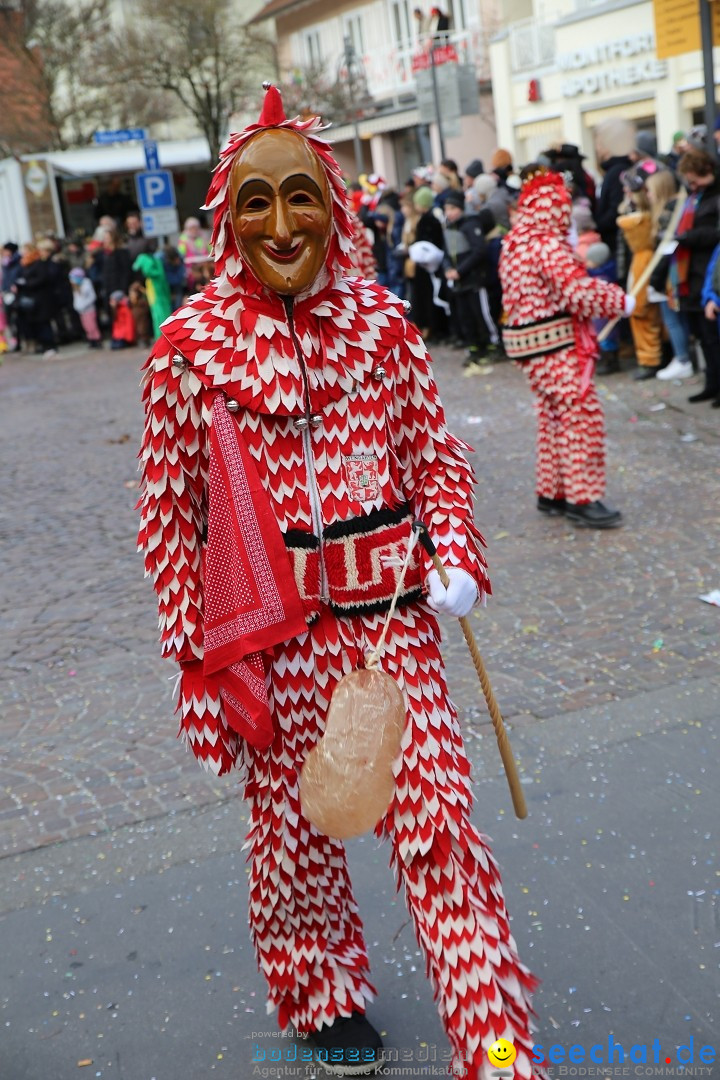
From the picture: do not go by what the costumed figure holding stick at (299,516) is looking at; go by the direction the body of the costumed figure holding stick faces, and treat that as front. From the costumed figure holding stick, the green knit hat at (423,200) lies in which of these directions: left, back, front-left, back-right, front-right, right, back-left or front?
back

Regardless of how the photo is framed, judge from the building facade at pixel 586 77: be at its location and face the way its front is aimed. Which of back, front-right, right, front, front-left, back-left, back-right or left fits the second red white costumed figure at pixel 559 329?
front-left

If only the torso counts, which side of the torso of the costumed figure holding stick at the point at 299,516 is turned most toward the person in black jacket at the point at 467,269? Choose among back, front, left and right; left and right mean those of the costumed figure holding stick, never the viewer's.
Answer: back

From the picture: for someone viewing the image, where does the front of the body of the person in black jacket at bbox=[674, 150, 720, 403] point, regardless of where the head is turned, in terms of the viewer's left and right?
facing to the left of the viewer

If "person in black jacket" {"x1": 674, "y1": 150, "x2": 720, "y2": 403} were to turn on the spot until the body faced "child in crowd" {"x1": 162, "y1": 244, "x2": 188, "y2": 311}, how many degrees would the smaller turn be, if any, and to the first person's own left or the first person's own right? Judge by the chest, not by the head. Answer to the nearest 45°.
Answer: approximately 45° to the first person's own right

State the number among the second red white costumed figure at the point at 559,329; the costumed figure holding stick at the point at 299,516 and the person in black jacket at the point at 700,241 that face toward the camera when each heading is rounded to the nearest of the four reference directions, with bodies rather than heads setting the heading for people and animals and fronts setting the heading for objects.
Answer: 1
